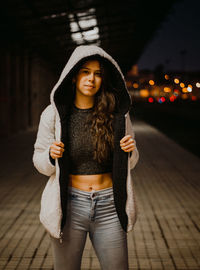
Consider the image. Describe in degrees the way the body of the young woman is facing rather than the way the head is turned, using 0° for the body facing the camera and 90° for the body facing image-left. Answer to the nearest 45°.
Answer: approximately 0°
